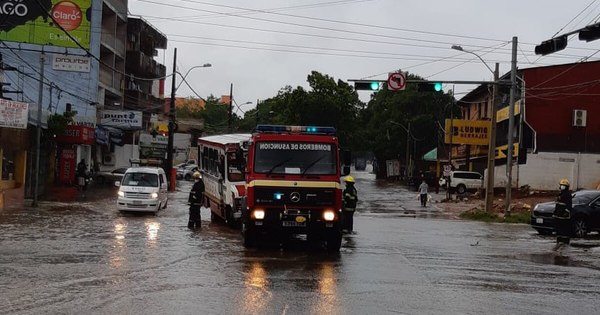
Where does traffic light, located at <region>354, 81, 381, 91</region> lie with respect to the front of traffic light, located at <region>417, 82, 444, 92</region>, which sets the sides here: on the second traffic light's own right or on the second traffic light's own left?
on the second traffic light's own right

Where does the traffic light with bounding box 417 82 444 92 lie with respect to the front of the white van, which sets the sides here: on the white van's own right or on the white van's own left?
on the white van's own left

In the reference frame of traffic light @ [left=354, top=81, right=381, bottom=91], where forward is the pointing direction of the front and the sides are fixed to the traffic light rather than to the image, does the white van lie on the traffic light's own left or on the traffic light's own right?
on the traffic light's own right

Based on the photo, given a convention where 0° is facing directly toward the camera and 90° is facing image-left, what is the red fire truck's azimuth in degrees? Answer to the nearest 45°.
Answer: approximately 0°

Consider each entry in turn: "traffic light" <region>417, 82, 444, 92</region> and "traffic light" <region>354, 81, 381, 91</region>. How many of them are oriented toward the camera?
2
